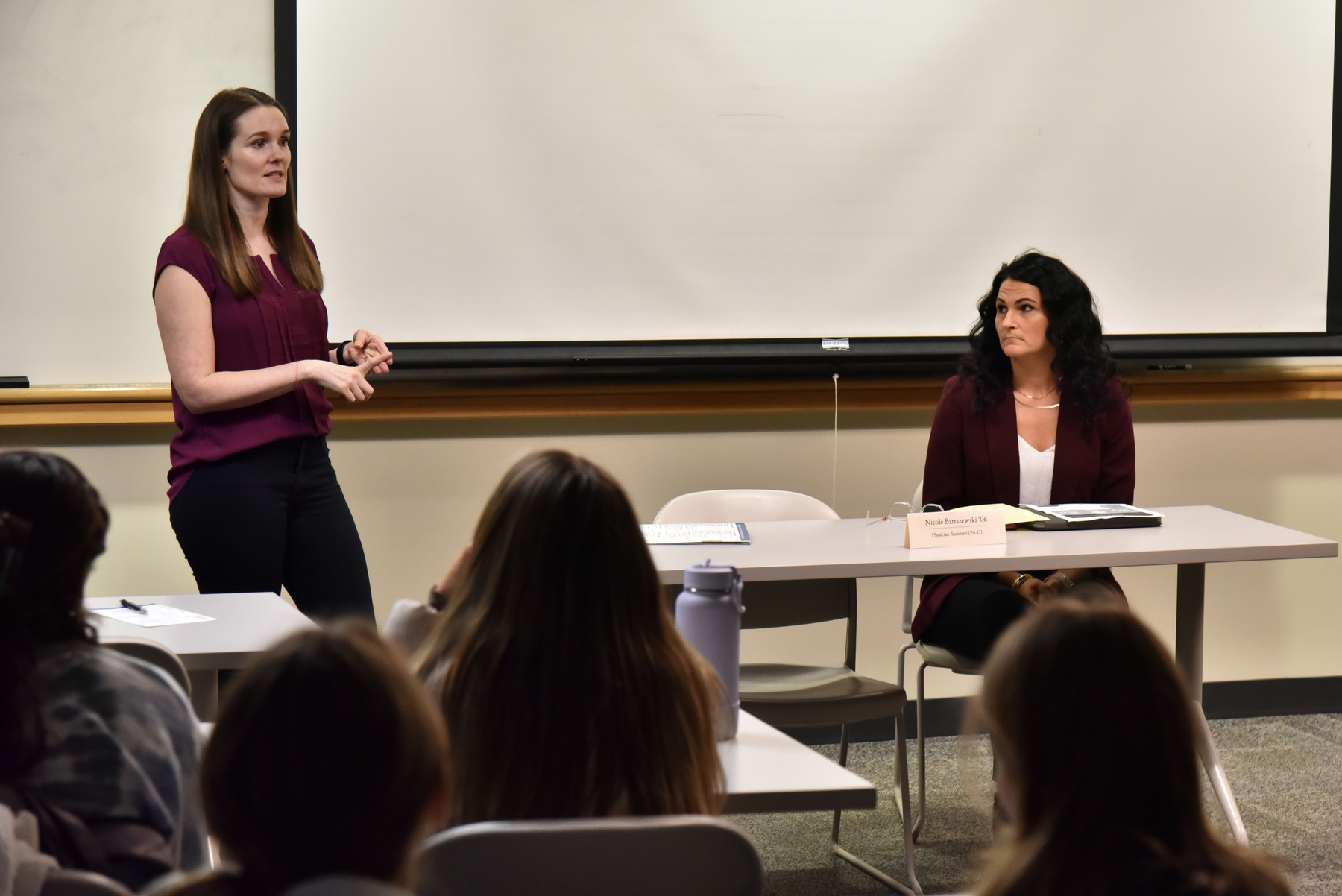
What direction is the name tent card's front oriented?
toward the camera

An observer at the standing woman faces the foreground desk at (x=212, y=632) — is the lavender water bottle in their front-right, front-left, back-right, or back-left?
front-left

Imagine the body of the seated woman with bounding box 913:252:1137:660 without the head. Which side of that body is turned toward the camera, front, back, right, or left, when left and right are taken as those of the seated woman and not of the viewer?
front

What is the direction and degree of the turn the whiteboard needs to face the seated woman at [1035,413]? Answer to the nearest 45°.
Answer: approximately 45° to its left

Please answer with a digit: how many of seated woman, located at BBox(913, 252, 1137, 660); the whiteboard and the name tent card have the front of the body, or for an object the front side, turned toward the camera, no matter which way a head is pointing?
3

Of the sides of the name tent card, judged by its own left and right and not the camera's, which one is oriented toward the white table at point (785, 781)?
front

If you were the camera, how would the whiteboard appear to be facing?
facing the viewer

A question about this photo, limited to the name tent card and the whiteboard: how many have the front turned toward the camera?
2

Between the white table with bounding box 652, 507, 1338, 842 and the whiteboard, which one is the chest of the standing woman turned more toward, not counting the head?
the white table

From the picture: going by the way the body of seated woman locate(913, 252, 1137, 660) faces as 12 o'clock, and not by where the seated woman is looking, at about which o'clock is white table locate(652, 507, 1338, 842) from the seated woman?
The white table is roughly at 12 o'clock from the seated woman.

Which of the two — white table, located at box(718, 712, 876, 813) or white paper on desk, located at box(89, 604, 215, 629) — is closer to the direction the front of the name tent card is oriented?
the white table

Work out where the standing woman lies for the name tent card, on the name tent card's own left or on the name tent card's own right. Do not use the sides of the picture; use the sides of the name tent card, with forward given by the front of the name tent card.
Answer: on the name tent card's own right

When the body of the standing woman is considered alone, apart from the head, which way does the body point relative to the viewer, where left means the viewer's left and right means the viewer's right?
facing the viewer and to the right of the viewer

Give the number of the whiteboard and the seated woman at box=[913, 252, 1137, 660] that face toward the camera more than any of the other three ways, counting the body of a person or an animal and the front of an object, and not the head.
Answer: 2

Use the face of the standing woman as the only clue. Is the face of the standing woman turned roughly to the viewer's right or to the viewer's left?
to the viewer's right
